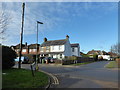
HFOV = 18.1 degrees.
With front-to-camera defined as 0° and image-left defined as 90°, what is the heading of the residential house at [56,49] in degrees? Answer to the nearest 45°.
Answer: approximately 45°
